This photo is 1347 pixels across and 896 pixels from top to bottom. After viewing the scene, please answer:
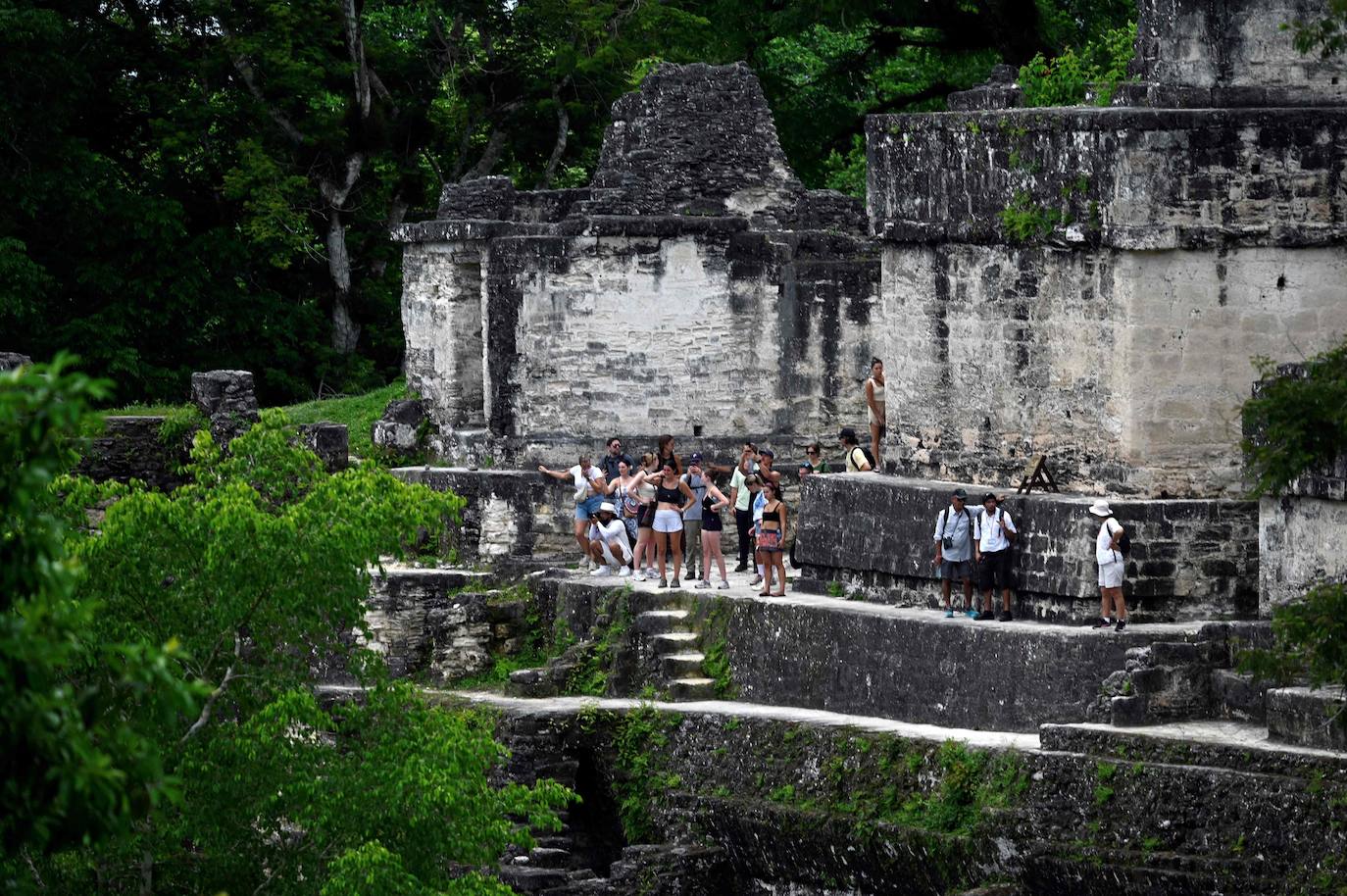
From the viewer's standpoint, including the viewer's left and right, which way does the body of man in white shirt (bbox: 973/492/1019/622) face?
facing the viewer

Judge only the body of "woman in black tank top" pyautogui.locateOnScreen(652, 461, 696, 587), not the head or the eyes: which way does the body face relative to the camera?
toward the camera

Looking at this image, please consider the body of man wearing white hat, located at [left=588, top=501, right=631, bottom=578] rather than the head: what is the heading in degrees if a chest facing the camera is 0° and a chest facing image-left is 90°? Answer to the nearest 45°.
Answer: approximately 45°

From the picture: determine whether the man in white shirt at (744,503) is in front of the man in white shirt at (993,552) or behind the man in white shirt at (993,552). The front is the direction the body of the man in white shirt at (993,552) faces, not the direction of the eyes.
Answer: behind

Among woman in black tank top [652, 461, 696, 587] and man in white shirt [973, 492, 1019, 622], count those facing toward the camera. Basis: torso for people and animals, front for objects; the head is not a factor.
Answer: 2

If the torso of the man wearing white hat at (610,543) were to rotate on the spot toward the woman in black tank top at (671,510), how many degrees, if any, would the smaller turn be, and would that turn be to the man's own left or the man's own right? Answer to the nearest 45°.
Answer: approximately 90° to the man's own left

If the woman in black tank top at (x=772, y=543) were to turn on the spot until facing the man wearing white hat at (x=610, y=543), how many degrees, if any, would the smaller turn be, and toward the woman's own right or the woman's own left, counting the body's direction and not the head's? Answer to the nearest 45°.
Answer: approximately 90° to the woman's own right

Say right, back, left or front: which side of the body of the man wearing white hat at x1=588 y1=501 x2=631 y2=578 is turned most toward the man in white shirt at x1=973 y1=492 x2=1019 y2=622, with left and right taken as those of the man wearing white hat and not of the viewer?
left

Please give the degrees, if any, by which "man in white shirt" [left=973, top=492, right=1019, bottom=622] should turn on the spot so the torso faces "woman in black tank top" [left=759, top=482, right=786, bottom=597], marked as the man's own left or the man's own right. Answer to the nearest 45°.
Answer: approximately 135° to the man's own right

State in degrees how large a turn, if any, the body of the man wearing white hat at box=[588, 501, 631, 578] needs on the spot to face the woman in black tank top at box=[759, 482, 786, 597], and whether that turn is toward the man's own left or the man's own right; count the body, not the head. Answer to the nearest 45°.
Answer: approximately 90° to the man's own left

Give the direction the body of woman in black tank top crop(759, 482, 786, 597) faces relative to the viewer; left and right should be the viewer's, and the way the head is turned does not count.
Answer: facing the viewer and to the left of the viewer

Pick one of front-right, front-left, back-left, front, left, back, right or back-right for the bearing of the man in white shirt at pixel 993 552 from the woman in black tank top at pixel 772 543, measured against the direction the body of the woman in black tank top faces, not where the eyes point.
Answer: left
